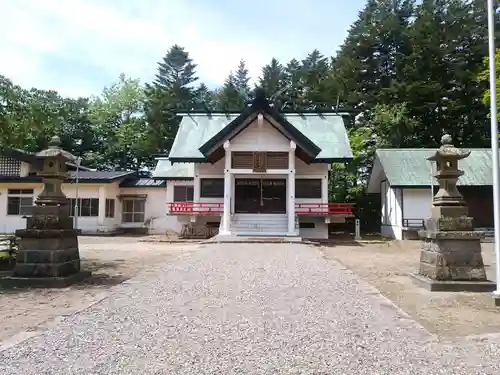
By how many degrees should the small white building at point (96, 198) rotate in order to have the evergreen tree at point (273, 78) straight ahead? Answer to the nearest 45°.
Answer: approximately 135° to its left

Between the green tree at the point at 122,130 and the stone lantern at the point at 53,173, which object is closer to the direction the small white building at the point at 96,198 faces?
the stone lantern

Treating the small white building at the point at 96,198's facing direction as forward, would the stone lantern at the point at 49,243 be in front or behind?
in front

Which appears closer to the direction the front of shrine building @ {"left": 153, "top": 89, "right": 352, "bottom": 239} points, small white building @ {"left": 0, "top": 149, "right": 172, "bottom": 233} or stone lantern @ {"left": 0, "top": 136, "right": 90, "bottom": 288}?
the stone lantern

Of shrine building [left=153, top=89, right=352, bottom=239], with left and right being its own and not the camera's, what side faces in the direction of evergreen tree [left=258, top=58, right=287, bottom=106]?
back

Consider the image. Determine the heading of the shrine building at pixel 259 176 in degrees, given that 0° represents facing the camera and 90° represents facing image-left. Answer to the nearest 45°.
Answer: approximately 0°

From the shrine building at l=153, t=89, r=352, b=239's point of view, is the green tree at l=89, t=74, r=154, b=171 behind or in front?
behind

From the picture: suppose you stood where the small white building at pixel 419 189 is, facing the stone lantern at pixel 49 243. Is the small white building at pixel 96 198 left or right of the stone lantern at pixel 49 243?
right

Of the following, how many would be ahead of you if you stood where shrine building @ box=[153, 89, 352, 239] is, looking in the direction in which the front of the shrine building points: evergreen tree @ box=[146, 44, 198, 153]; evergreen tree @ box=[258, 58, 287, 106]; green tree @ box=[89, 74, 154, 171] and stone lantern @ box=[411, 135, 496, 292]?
1

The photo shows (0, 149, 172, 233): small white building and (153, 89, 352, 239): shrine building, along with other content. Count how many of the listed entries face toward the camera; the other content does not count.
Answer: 2

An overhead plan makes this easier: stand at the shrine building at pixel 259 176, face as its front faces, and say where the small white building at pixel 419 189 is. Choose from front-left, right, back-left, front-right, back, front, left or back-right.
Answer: left

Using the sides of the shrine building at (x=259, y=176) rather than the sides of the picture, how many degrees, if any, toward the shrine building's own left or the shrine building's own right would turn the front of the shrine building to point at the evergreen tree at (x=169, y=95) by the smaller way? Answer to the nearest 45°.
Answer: approximately 135° to the shrine building's own right

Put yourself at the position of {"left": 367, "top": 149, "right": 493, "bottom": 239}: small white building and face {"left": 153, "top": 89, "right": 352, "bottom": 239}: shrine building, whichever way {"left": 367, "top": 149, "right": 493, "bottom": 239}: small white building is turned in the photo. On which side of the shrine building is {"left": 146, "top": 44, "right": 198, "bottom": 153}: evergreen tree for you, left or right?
right
